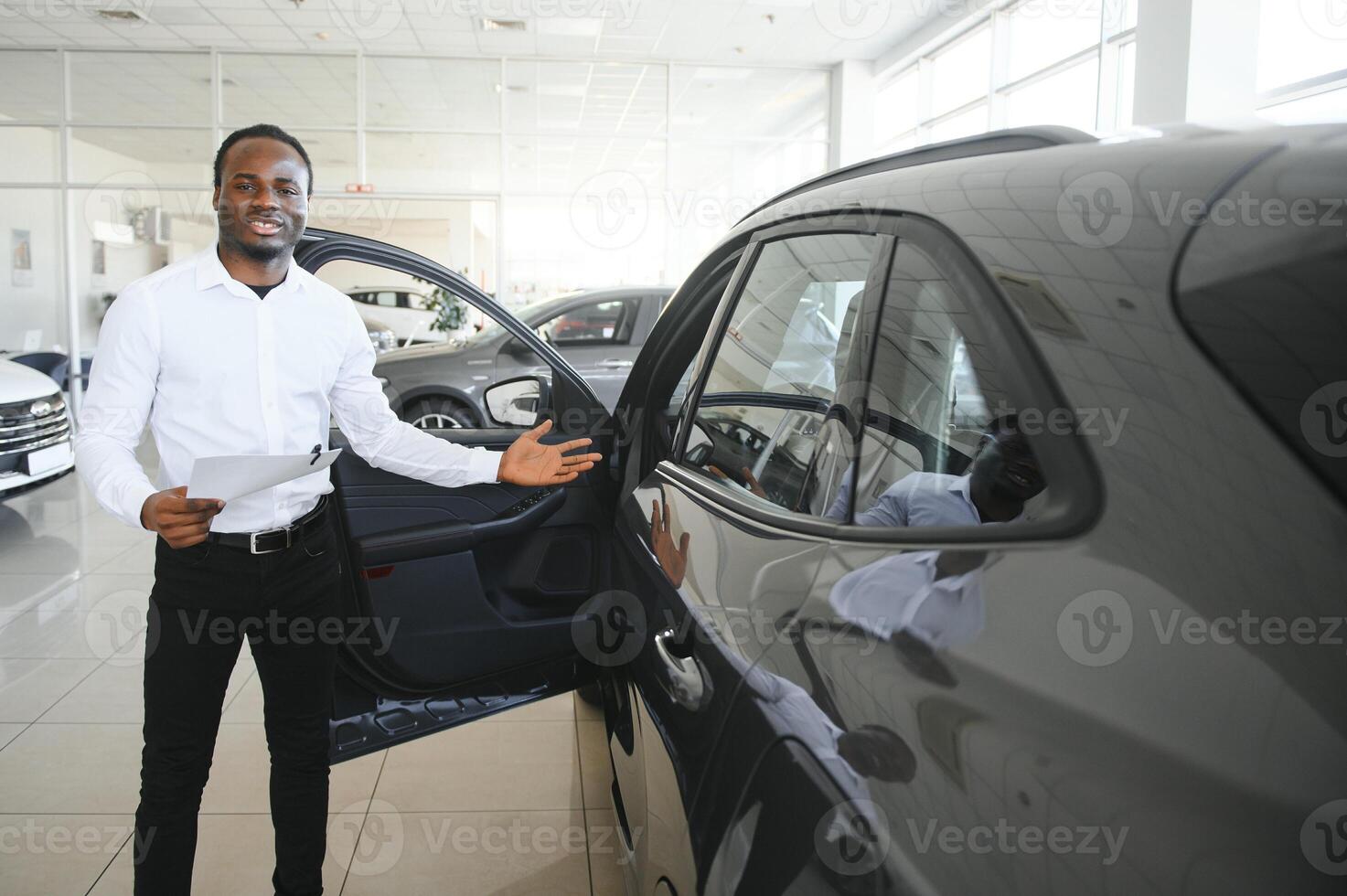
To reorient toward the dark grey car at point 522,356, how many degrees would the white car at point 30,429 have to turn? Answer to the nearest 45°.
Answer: approximately 45° to its left

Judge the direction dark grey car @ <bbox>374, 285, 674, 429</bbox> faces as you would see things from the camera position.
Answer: facing to the left of the viewer

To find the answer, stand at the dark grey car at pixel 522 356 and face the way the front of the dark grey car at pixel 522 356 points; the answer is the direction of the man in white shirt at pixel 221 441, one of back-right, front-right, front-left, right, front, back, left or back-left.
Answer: left

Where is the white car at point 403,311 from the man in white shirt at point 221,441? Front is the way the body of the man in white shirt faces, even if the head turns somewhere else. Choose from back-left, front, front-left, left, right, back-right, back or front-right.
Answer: back

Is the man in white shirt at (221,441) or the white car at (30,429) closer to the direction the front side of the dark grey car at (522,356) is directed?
the white car

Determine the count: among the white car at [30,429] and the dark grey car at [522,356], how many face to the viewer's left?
1

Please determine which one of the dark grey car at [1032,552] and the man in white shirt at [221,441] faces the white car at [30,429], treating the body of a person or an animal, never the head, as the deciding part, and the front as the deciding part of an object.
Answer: the dark grey car

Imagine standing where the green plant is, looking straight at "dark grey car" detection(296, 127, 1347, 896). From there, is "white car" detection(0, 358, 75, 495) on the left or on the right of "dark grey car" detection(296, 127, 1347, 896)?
right

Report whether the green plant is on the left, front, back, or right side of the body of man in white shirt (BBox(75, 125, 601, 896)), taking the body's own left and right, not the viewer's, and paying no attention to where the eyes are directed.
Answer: back

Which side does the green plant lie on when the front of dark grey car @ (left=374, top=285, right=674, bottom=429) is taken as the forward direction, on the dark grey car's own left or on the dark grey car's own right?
on the dark grey car's own right

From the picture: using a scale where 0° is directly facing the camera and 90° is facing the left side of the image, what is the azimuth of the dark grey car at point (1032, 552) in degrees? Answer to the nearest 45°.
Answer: approximately 135°

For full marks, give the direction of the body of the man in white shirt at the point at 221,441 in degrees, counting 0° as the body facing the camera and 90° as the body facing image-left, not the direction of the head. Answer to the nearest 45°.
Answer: approximately 0°

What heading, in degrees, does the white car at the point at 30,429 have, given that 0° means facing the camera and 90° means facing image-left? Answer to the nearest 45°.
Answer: approximately 315°
